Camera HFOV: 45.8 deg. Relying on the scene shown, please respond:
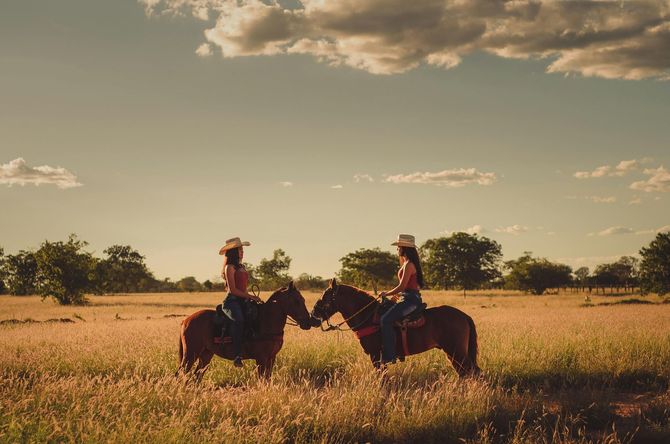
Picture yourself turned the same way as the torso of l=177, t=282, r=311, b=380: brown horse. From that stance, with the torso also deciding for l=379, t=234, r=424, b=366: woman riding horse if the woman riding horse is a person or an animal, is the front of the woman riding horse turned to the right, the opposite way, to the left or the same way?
the opposite way

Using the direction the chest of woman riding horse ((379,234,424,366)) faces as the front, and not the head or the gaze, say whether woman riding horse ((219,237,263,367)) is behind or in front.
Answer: in front

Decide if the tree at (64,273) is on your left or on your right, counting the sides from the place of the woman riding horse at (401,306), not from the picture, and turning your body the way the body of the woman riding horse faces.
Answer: on your right

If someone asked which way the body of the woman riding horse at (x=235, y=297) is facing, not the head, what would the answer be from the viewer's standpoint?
to the viewer's right

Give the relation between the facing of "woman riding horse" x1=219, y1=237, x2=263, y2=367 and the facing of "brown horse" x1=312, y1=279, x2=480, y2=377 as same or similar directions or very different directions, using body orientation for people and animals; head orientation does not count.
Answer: very different directions

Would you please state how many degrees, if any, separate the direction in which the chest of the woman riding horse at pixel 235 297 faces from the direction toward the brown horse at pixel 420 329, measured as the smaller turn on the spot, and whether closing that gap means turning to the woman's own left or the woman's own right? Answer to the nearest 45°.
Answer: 0° — they already face it

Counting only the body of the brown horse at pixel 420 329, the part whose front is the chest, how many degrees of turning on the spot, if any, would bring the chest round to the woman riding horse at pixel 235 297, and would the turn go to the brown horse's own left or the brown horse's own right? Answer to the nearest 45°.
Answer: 0° — it already faces them

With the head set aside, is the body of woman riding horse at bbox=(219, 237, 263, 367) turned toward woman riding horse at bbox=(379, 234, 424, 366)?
yes

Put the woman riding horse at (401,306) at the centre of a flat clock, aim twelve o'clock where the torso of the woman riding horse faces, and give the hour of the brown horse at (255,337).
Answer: The brown horse is roughly at 12 o'clock from the woman riding horse.

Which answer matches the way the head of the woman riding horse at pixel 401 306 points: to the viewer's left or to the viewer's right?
to the viewer's left

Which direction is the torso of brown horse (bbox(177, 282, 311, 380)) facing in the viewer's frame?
to the viewer's right

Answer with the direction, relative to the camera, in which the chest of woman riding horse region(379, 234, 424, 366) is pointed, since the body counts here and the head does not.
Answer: to the viewer's left

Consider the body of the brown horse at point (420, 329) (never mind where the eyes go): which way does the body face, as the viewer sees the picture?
to the viewer's left

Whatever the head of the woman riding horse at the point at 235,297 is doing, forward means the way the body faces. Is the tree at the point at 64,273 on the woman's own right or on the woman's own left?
on the woman's own left

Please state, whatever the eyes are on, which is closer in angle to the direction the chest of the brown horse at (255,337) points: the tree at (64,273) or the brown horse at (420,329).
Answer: the brown horse
